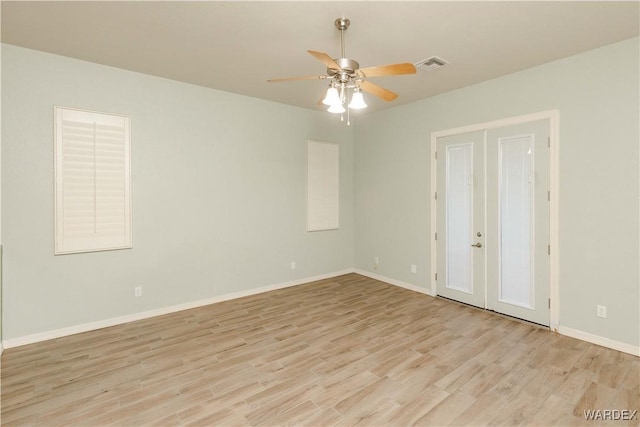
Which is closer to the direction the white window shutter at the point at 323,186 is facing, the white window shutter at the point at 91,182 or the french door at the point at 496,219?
the french door

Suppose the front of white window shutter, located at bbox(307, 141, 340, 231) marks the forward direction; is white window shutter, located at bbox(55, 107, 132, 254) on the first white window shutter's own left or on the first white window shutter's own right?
on the first white window shutter's own right

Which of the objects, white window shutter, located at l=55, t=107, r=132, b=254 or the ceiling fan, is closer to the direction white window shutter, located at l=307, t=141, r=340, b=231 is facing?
the ceiling fan

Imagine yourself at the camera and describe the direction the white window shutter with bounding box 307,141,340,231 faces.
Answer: facing the viewer and to the right of the viewer

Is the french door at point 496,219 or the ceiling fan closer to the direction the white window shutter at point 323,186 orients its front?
the french door

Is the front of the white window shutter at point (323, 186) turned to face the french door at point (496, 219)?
yes

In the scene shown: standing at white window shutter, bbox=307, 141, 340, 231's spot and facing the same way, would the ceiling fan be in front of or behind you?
in front
